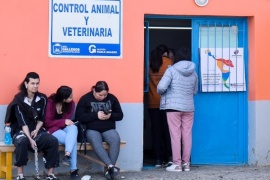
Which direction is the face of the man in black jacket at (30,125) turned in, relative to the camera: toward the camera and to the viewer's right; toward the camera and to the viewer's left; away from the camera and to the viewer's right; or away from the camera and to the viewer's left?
toward the camera and to the viewer's right

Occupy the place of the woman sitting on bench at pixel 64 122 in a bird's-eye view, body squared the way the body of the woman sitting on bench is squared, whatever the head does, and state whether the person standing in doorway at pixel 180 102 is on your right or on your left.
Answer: on your left

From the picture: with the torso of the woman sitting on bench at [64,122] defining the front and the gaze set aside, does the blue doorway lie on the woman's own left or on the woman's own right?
on the woman's own left

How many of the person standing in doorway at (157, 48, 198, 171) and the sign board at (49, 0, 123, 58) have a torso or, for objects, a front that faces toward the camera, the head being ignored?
1

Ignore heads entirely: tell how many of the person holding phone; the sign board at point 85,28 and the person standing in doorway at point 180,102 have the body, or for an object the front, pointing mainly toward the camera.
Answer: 2

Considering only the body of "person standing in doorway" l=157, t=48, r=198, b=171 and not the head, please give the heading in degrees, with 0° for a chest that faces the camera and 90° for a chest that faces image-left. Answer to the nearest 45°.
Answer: approximately 135°

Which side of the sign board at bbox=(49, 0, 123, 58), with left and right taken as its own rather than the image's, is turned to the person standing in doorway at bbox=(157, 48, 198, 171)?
left

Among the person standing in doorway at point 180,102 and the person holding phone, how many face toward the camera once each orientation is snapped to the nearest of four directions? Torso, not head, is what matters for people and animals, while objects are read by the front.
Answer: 1

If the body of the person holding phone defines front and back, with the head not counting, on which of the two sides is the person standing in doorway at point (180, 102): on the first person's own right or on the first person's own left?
on the first person's own left

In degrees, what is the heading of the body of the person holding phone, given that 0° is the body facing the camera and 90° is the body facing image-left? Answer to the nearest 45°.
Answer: approximately 0°

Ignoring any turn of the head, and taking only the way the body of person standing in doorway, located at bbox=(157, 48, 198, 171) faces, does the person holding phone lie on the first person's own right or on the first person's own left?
on the first person's own left
